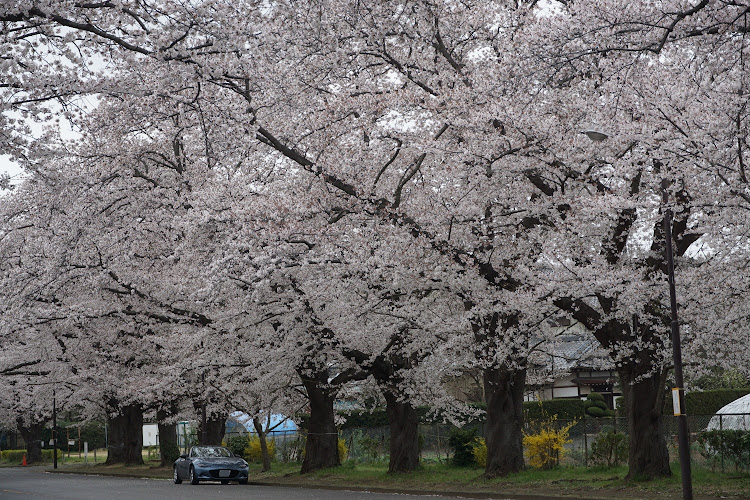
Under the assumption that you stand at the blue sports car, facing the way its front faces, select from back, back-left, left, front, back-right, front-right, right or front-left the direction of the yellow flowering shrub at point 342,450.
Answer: left

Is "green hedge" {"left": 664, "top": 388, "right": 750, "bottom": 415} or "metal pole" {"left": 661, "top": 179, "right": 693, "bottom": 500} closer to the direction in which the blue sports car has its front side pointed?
the metal pole

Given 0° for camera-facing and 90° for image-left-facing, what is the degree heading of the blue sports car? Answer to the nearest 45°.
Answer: approximately 315°

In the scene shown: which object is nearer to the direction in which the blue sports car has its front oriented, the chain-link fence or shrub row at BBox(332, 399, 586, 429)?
the chain-link fence

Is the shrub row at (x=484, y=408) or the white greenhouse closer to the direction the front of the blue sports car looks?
the white greenhouse

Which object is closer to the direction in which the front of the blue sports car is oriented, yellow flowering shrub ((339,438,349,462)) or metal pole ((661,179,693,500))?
the metal pole

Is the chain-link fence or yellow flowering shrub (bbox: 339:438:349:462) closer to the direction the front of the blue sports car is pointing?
the chain-link fence

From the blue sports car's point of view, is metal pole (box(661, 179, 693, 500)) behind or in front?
in front
